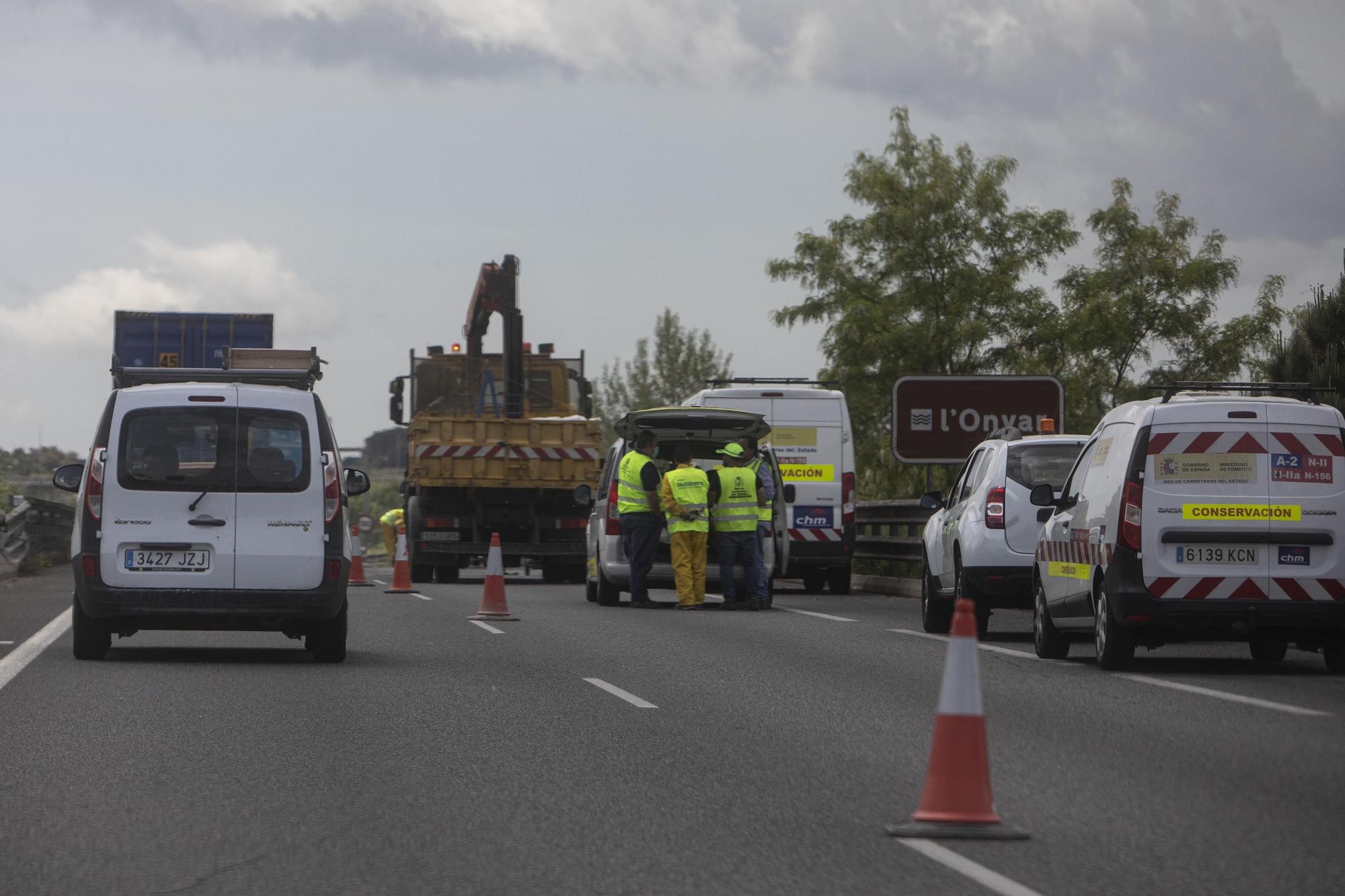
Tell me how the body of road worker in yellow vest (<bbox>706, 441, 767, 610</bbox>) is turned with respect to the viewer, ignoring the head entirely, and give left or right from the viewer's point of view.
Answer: facing away from the viewer

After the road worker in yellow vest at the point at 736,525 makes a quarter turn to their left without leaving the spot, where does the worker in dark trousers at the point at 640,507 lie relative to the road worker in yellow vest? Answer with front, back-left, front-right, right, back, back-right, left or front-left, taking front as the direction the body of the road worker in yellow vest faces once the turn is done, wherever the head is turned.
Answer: front

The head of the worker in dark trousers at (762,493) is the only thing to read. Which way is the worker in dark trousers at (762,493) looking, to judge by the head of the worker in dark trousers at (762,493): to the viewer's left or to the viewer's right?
to the viewer's left

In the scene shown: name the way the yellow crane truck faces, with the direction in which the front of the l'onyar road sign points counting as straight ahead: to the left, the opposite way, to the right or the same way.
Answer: the opposite way

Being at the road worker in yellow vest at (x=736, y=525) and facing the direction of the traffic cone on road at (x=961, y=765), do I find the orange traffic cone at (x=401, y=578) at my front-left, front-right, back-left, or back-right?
back-right

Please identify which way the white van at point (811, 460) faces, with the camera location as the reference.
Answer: facing away from the viewer

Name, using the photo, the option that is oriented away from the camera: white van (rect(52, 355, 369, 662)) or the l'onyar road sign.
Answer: the white van

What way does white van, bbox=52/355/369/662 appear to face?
away from the camera

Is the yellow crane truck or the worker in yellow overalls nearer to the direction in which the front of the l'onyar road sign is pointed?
the worker in yellow overalls

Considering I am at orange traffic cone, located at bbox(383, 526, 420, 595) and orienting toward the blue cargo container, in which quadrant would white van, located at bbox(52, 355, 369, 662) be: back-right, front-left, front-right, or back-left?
back-left
